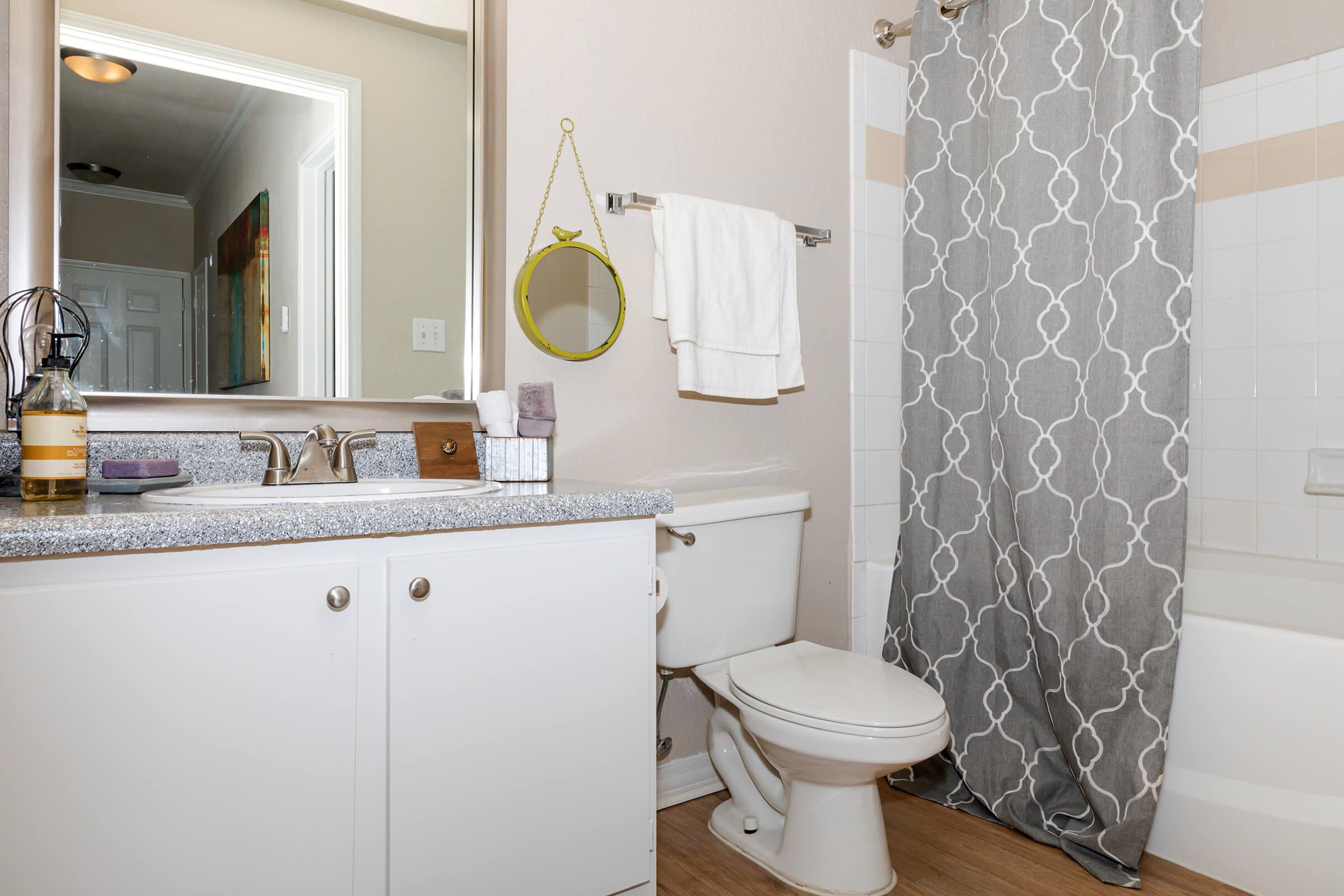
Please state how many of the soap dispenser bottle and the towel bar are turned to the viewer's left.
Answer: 0

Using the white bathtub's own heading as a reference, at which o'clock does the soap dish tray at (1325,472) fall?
The soap dish tray is roughly at 5 o'clock from the white bathtub.

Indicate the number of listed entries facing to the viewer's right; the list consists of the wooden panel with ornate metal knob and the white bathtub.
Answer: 0

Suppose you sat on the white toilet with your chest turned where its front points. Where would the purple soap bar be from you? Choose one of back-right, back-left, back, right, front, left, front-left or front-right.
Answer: right

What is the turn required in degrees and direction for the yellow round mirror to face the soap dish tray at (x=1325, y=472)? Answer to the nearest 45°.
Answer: approximately 45° to its left

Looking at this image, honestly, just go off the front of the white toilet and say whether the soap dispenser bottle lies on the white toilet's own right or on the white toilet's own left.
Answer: on the white toilet's own right

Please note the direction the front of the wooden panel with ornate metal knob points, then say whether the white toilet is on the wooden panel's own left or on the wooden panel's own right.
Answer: on the wooden panel's own left

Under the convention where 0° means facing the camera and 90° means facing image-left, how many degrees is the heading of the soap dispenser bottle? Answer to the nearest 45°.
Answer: approximately 315°

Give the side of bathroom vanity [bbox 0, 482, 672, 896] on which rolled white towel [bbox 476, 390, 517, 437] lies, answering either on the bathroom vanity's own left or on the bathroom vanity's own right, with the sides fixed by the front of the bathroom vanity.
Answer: on the bathroom vanity's own left

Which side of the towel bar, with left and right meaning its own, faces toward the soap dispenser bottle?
right

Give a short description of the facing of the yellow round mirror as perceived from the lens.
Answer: facing the viewer and to the right of the viewer

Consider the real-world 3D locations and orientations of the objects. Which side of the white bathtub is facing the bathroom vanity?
front
